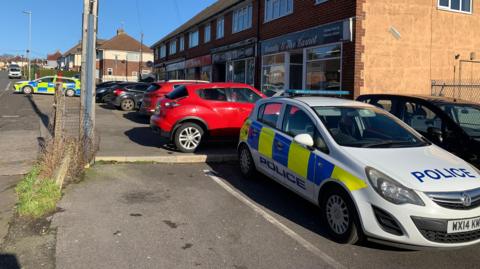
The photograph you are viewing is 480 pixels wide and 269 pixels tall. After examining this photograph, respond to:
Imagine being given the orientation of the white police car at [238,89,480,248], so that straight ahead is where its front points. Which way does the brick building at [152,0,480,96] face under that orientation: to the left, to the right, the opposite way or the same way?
to the right

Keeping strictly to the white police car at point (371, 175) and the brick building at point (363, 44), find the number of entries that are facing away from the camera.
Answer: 0

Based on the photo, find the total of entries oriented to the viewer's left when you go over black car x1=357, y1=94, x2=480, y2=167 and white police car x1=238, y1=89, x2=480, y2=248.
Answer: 0

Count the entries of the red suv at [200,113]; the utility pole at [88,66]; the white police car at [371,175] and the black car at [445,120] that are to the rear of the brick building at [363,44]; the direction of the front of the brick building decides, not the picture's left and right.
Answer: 0

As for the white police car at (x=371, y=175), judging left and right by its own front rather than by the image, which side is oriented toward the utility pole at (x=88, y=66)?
back

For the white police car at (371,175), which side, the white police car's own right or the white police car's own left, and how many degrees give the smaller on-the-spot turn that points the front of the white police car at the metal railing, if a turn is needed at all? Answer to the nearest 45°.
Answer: approximately 135° to the white police car's own left

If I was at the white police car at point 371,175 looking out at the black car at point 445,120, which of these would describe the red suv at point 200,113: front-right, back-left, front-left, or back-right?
front-left

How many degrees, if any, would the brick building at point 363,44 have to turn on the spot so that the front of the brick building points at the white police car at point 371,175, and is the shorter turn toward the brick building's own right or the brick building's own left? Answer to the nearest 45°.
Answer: approximately 45° to the brick building's own left

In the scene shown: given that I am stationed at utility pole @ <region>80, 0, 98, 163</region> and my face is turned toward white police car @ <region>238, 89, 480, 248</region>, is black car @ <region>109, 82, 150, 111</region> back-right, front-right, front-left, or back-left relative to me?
back-left

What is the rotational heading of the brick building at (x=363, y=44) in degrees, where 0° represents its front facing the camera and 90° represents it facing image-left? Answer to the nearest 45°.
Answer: approximately 45°
